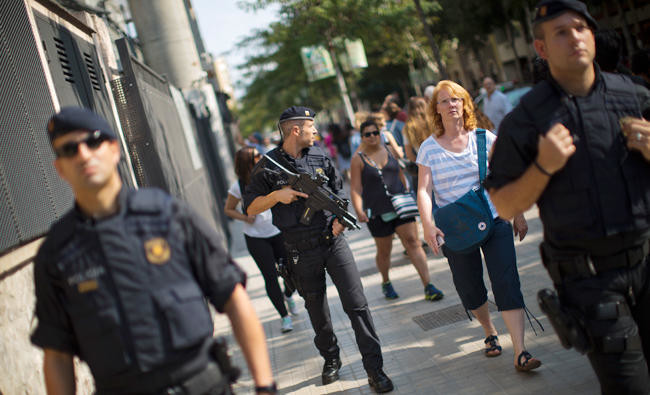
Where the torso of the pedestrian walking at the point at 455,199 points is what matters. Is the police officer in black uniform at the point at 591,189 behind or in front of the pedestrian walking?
in front

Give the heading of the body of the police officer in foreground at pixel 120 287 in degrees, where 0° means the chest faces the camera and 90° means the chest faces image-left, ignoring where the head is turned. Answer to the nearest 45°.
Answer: approximately 0°

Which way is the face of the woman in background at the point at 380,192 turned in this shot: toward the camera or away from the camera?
toward the camera

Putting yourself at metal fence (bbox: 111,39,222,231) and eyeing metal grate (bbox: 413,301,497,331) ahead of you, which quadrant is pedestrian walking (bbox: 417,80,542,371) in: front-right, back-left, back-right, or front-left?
front-right

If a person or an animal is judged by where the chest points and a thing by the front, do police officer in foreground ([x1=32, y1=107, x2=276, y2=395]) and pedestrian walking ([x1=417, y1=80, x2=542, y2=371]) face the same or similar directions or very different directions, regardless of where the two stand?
same or similar directions

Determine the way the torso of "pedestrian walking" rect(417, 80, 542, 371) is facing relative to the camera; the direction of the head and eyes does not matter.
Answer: toward the camera

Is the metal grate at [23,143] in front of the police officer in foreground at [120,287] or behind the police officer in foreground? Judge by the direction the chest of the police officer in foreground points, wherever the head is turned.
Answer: behind

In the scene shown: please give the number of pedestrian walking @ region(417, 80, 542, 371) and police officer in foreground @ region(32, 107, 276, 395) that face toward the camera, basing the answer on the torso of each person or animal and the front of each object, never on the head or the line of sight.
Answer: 2

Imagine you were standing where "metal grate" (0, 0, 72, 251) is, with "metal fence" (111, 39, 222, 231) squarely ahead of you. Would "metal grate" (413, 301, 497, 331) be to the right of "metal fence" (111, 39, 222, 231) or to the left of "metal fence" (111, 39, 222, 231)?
right

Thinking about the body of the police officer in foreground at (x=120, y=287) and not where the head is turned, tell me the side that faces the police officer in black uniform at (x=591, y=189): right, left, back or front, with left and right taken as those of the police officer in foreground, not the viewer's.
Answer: left

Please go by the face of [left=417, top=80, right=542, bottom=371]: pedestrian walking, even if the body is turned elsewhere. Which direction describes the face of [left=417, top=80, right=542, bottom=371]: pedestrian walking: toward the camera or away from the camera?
toward the camera

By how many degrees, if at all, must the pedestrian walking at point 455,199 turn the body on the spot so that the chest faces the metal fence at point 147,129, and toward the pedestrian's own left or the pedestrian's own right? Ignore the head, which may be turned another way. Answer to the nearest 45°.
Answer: approximately 135° to the pedestrian's own right
